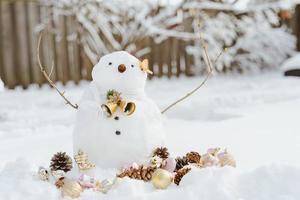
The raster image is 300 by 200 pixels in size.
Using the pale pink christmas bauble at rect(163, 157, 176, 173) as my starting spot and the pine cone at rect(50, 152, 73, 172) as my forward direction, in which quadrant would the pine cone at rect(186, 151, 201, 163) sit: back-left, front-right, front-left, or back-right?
back-right

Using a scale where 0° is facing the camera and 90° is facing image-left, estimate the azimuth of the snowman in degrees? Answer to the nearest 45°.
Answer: approximately 0°

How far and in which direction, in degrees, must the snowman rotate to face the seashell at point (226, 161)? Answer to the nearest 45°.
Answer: approximately 90° to its left

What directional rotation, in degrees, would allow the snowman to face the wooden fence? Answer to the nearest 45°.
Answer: approximately 180°
